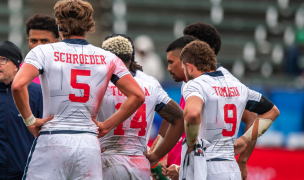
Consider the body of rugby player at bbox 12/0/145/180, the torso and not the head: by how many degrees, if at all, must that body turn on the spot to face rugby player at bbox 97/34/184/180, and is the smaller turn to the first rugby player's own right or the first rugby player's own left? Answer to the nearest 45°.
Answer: approximately 45° to the first rugby player's own right

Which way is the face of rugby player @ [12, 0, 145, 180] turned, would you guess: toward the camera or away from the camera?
away from the camera

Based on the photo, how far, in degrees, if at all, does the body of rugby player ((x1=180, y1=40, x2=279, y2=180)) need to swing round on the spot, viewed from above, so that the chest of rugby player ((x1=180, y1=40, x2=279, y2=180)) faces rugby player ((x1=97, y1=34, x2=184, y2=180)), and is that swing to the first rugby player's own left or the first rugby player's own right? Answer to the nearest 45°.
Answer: approximately 45° to the first rugby player's own left

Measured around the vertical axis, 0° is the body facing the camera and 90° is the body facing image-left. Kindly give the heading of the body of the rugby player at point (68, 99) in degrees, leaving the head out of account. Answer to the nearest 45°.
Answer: approximately 180°

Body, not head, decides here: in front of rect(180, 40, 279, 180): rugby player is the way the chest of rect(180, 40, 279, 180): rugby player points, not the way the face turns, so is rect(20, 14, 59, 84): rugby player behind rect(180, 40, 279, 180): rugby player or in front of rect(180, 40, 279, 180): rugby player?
in front

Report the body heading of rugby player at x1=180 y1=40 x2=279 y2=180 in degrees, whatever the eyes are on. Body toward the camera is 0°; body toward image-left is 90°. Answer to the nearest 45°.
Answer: approximately 135°

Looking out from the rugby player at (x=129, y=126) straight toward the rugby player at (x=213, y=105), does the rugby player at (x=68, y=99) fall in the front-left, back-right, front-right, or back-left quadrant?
back-right
